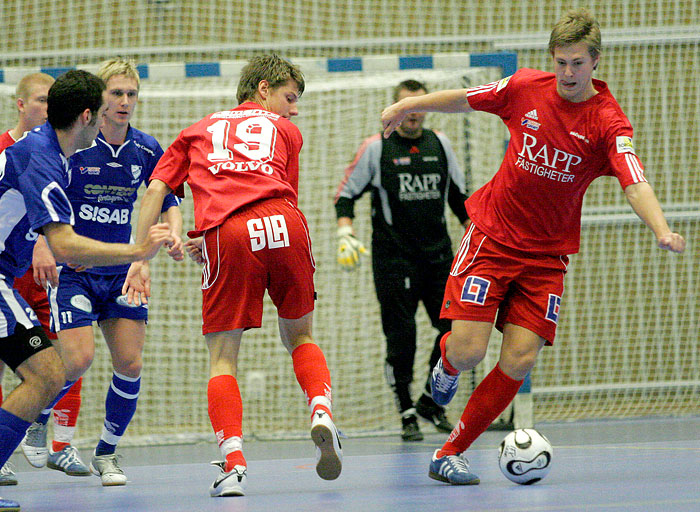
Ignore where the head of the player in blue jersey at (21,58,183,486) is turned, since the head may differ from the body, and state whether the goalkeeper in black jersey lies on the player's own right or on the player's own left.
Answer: on the player's own left

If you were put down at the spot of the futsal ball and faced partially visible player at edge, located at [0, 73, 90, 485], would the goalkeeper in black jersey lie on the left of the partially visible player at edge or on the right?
right

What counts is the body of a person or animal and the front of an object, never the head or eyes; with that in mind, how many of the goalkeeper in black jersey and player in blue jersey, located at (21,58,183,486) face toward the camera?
2

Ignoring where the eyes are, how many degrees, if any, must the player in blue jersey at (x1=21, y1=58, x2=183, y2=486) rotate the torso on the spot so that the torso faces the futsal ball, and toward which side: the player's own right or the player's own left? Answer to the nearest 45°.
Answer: approximately 45° to the player's own left

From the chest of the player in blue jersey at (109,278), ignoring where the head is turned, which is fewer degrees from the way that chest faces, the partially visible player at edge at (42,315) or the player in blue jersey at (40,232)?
the player in blue jersey

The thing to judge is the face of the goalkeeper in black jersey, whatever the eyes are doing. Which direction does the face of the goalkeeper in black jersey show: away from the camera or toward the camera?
toward the camera

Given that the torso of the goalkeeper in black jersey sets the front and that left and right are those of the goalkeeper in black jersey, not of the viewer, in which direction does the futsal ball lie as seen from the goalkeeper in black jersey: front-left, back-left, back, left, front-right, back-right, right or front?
front

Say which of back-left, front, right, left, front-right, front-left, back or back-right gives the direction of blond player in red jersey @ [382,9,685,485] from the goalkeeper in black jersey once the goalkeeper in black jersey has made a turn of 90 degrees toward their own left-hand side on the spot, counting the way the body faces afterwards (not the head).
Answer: right

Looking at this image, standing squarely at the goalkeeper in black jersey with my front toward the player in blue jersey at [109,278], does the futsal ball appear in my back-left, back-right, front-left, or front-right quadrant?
front-left

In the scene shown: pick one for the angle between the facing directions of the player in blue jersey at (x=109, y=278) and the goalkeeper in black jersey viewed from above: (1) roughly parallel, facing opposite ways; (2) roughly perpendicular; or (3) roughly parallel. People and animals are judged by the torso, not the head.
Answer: roughly parallel

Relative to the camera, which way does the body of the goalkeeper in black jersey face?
toward the camera

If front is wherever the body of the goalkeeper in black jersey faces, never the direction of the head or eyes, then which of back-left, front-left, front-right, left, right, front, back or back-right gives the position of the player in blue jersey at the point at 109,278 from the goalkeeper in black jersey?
front-right
